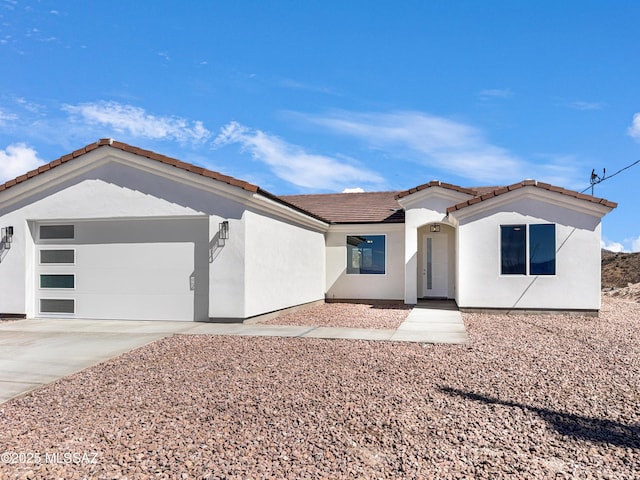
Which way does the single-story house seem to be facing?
toward the camera
